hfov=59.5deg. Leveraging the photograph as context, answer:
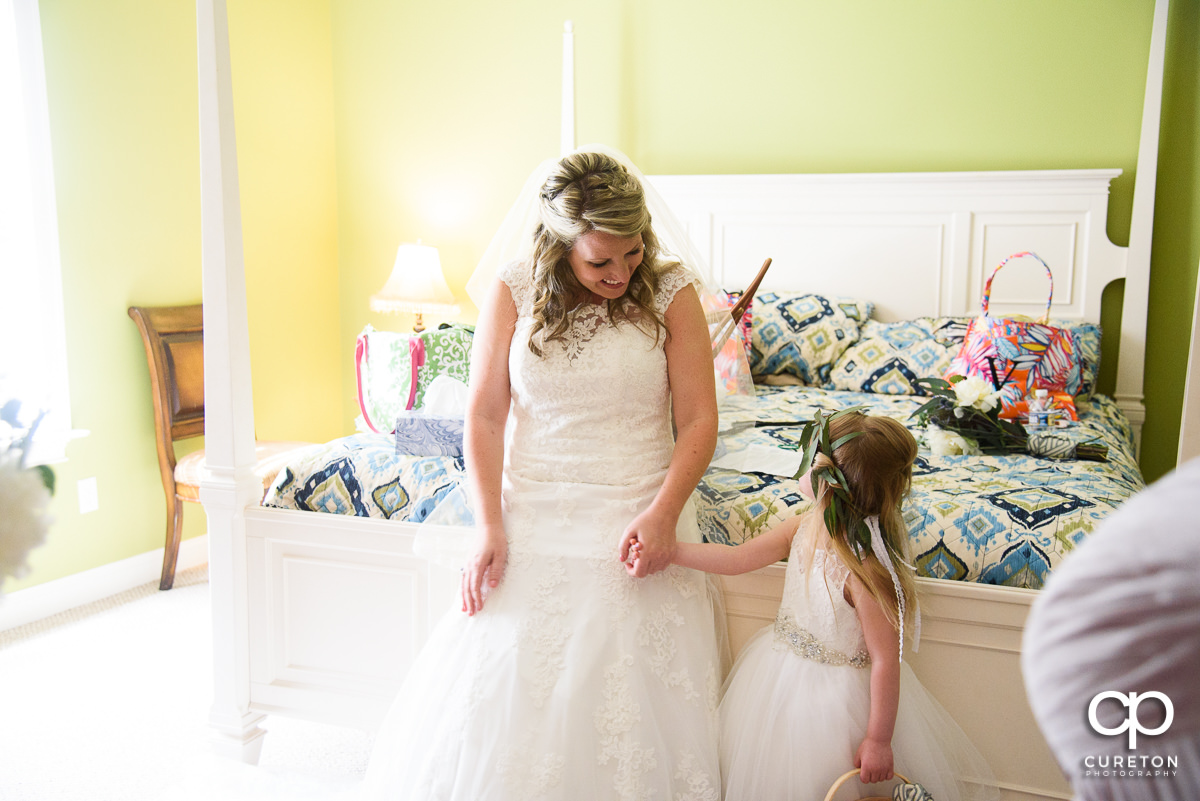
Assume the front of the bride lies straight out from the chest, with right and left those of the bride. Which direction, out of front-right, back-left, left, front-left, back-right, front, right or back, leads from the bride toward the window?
back-right

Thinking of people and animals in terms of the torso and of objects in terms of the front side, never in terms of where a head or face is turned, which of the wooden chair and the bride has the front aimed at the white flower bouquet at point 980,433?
the wooden chair

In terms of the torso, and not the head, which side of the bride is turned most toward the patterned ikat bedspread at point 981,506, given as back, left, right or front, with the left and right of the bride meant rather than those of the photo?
left

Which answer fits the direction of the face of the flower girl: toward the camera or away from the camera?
away from the camera

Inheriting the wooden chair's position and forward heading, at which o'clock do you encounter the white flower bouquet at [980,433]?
The white flower bouquet is roughly at 12 o'clock from the wooden chair.

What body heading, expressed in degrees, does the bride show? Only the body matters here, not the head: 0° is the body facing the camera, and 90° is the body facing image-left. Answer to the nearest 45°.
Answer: approximately 0°

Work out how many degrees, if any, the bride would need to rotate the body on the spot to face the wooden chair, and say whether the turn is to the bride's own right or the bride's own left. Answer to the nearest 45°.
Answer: approximately 135° to the bride's own right

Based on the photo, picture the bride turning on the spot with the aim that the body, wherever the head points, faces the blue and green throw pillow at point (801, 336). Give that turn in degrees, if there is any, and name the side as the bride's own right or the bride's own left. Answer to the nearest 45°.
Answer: approximately 135° to the bride's own left

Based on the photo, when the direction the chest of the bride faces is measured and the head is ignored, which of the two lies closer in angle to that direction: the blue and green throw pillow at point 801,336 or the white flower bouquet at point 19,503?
the white flower bouquet

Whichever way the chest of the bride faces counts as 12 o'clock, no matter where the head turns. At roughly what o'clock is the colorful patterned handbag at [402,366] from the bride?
The colorful patterned handbag is roughly at 5 o'clock from the bride.

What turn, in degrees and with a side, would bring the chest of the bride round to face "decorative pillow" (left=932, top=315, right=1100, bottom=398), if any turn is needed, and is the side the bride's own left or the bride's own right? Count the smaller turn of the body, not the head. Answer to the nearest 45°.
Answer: approximately 135° to the bride's own left
